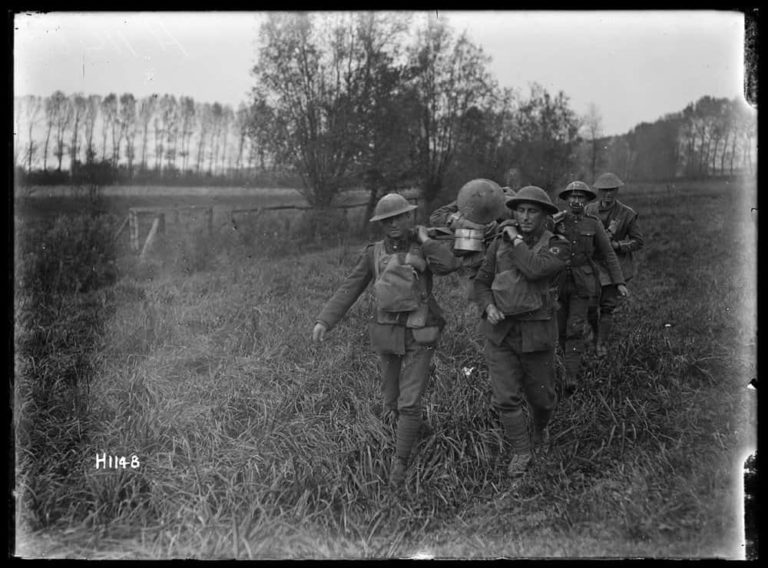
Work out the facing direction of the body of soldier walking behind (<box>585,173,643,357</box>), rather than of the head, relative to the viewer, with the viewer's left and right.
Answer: facing the viewer

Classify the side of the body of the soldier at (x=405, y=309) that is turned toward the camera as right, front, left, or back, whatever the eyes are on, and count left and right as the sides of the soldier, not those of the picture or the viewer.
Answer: front

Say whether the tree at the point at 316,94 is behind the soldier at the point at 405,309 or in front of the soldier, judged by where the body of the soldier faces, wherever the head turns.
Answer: behind

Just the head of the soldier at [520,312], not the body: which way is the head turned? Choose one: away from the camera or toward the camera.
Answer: toward the camera

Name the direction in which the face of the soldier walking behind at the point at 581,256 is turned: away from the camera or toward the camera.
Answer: toward the camera

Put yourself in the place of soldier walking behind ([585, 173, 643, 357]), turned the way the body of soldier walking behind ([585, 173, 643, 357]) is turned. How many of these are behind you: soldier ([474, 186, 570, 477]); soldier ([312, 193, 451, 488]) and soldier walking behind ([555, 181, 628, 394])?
0

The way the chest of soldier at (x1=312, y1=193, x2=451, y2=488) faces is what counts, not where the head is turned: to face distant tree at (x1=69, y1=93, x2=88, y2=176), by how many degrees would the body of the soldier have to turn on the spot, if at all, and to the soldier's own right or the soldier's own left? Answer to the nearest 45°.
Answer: approximately 135° to the soldier's own right

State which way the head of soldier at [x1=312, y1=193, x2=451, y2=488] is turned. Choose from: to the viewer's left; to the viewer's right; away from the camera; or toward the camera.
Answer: toward the camera

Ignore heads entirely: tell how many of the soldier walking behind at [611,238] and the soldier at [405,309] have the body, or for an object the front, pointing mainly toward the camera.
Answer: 2

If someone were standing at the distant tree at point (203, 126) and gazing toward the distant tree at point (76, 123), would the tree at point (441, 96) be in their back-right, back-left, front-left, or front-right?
back-left
